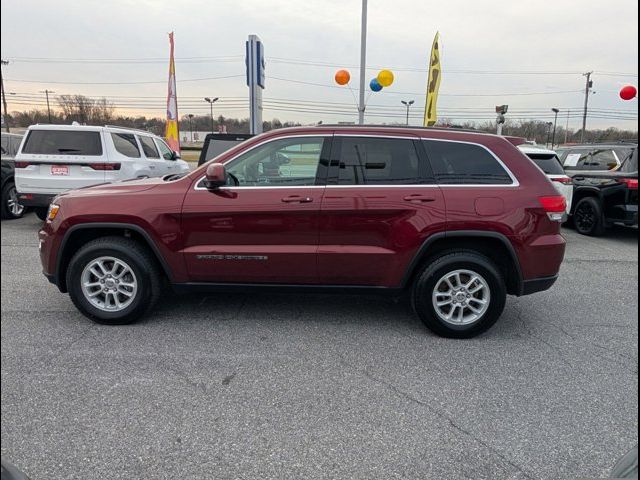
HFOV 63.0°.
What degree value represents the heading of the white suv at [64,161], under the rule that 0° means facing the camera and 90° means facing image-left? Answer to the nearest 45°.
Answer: approximately 225°

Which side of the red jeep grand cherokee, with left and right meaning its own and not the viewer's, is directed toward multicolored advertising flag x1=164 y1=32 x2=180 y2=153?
right

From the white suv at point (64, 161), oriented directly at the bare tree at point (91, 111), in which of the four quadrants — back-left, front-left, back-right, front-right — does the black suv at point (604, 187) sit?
back-right

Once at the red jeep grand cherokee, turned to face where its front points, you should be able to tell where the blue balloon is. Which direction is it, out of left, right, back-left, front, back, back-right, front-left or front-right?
right

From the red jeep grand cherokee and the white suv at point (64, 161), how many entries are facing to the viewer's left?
1

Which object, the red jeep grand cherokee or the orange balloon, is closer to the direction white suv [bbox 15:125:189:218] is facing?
the orange balloon

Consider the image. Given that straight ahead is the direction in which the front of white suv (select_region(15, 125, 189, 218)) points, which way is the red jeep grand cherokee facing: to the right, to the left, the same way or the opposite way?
to the left

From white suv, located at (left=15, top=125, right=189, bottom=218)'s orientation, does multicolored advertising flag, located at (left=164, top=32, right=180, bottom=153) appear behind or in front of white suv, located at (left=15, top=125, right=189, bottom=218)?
in front

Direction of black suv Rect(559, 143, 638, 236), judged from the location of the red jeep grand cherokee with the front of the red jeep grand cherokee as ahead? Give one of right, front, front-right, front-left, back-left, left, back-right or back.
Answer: back-right

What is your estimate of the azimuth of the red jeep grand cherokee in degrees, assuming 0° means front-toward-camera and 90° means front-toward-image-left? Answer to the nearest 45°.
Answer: approximately 90°

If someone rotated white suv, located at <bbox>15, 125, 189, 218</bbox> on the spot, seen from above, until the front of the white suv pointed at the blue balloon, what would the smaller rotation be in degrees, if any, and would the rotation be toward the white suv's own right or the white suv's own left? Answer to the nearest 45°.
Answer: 0° — it already faces it

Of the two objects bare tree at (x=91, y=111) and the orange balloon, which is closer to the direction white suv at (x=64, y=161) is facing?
the orange balloon
